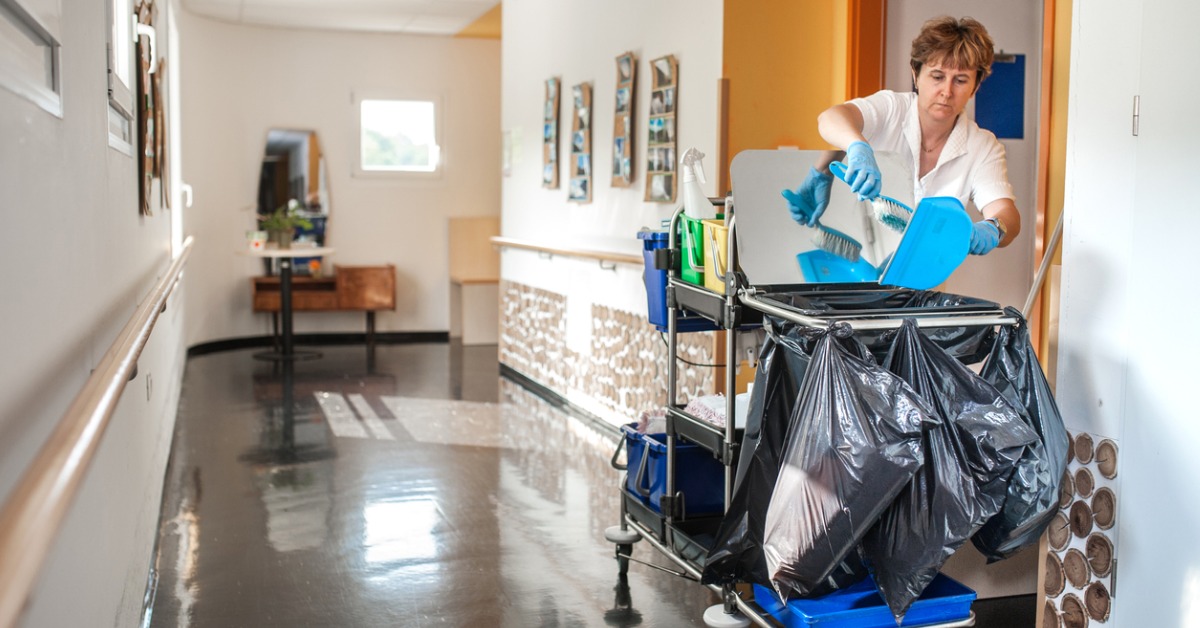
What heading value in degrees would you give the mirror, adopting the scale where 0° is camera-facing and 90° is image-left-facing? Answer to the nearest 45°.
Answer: approximately 0°

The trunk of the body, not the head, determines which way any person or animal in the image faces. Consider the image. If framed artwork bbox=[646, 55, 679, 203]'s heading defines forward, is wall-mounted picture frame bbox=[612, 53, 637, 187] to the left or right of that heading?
on its right

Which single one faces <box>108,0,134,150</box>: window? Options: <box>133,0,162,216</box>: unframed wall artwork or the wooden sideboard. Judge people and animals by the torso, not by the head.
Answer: the wooden sideboard

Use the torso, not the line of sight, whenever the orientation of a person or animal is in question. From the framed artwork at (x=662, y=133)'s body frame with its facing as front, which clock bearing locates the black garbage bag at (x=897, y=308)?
The black garbage bag is roughly at 10 o'clock from the framed artwork.

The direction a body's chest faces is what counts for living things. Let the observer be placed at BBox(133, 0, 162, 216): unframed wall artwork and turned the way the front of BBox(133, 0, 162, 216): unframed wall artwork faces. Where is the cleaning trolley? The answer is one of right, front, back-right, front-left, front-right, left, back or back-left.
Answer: front-right

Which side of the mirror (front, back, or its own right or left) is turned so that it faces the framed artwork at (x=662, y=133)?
front

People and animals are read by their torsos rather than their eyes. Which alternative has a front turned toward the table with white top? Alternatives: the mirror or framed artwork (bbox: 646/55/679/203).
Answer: the mirror

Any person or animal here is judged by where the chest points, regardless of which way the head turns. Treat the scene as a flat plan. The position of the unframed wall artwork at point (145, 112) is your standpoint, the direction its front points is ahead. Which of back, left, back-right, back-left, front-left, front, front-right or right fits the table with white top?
left

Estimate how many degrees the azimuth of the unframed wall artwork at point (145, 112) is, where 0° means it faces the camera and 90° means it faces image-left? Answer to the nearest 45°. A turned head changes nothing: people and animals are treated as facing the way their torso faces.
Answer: approximately 270°
